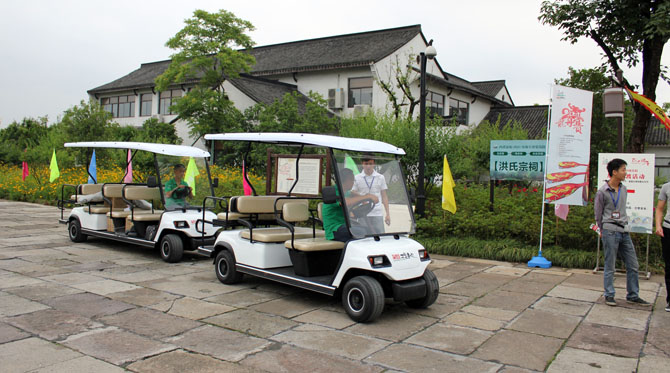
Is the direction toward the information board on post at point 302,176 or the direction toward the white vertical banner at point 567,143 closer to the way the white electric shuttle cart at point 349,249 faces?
the white vertical banner

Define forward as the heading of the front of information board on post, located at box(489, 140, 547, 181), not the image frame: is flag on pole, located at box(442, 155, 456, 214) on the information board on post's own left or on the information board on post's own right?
on the information board on post's own right

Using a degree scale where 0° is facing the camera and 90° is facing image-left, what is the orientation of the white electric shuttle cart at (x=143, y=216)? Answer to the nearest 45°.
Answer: approximately 315°

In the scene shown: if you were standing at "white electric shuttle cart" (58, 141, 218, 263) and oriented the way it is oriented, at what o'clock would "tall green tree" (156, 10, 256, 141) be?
The tall green tree is roughly at 8 o'clock from the white electric shuttle cart.

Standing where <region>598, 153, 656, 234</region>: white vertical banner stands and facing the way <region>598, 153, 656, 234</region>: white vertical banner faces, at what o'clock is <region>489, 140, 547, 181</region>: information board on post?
The information board on post is roughly at 4 o'clock from the white vertical banner.

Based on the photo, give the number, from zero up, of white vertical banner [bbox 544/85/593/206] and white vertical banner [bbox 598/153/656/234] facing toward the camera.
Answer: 2

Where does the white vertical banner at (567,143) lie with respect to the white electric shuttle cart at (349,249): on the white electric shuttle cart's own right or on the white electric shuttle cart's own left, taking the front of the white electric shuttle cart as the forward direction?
on the white electric shuttle cart's own left

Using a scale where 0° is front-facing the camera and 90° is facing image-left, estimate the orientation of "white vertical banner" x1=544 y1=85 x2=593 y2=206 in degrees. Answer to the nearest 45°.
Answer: approximately 0°
